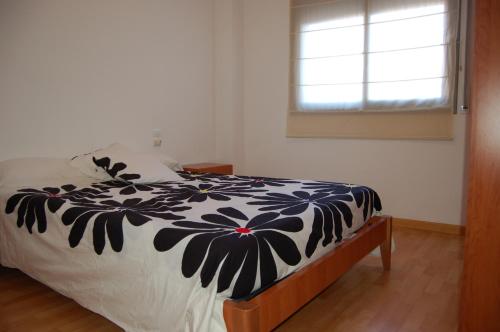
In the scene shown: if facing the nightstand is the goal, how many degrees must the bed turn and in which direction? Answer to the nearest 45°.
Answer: approximately 135° to its left

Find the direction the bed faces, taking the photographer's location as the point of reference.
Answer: facing the viewer and to the right of the viewer

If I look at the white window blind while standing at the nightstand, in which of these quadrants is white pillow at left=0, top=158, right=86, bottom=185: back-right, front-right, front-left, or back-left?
back-right

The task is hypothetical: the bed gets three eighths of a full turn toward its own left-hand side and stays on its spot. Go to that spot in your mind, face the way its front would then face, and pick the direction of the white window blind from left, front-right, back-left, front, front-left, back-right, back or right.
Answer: front-right

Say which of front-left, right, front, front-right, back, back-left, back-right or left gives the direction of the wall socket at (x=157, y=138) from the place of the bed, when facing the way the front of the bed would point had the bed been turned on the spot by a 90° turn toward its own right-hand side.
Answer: back-right
